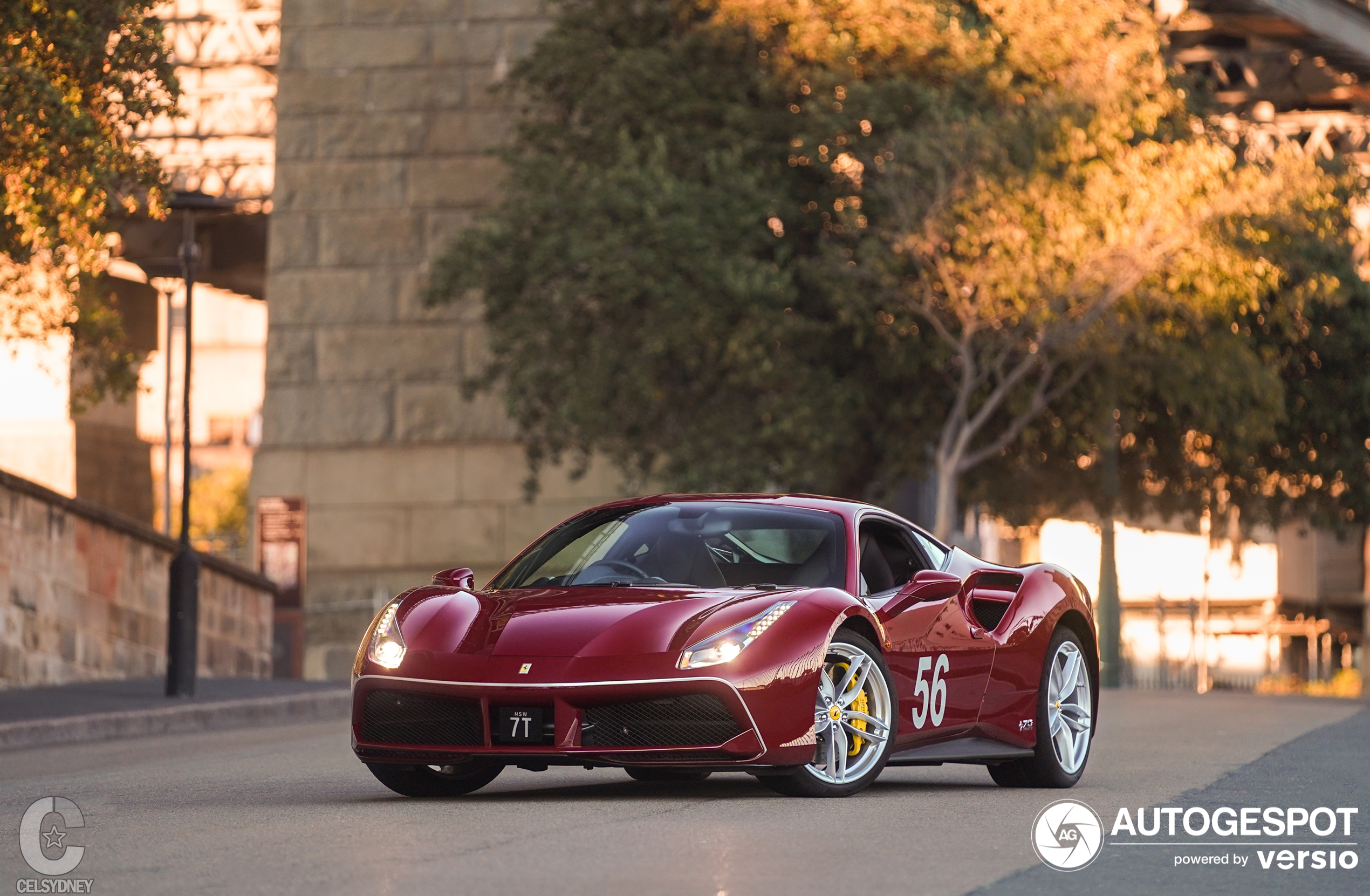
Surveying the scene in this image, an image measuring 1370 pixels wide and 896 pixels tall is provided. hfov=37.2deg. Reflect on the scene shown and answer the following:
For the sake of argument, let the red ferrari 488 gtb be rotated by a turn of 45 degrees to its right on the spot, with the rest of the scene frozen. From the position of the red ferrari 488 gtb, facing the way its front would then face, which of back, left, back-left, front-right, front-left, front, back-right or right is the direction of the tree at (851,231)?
right

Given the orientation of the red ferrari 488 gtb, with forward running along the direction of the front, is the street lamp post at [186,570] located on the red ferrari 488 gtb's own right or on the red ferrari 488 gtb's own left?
on the red ferrari 488 gtb's own right
